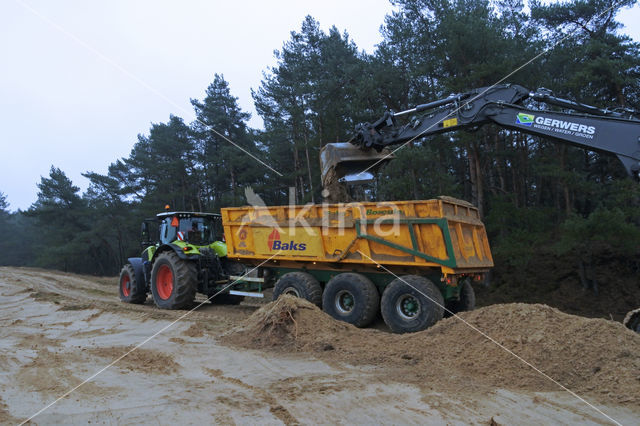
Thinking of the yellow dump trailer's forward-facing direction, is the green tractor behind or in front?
in front

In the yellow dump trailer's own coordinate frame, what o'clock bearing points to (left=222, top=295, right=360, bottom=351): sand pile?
The sand pile is roughly at 9 o'clock from the yellow dump trailer.

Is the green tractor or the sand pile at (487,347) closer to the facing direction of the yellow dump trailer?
the green tractor

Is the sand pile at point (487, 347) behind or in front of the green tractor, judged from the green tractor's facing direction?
behind

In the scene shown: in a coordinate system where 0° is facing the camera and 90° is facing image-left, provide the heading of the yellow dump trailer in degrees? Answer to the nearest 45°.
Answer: approximately 135°

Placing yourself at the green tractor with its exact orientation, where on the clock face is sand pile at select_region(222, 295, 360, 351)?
The sand pile is roughly at 7 o'clock from the green tractor.

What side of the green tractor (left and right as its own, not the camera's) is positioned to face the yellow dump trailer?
back

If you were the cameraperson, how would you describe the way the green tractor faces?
facing away from the viewer and to the left of the viewer

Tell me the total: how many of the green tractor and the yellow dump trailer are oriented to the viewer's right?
0
